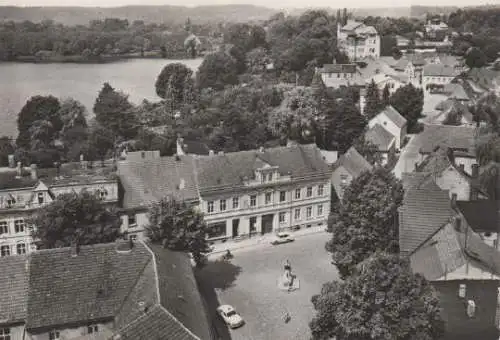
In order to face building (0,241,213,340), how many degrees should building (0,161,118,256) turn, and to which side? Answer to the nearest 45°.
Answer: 0° — it already faces it

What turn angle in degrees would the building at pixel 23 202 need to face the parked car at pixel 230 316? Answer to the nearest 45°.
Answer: approximately 45° to its left

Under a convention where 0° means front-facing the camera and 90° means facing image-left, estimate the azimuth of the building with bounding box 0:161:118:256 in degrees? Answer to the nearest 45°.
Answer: approximately 0°

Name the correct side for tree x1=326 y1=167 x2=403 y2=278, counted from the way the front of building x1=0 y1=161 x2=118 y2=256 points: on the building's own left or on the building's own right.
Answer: on the building's own left

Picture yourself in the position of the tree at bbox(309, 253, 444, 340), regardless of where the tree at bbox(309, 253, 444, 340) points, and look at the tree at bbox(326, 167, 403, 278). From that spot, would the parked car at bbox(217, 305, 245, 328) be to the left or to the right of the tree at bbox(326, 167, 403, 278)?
left

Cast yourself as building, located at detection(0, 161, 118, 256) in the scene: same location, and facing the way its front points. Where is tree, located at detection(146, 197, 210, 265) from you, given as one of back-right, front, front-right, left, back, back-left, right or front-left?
front-left
